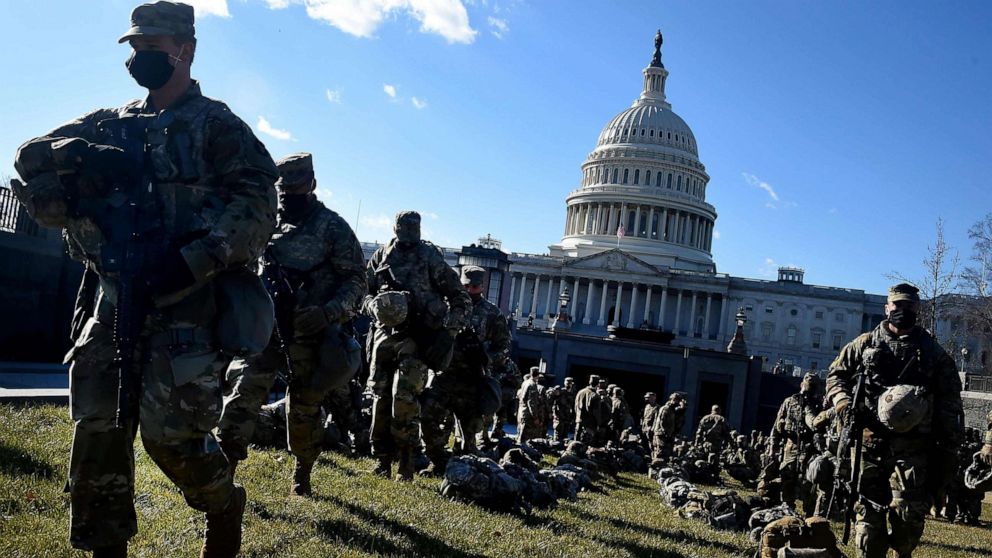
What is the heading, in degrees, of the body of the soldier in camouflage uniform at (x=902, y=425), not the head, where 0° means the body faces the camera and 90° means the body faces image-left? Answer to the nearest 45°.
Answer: approximately 0°

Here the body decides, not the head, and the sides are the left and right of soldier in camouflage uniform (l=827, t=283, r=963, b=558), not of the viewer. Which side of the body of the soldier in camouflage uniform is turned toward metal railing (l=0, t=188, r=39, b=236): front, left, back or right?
right

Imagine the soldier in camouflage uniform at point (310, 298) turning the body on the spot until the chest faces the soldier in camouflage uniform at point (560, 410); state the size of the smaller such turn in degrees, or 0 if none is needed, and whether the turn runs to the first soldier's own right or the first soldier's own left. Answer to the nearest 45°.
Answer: approximately 180°

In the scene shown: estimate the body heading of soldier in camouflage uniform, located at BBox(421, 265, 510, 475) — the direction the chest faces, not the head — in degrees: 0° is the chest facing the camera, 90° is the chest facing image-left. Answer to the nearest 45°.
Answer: approximately 45°

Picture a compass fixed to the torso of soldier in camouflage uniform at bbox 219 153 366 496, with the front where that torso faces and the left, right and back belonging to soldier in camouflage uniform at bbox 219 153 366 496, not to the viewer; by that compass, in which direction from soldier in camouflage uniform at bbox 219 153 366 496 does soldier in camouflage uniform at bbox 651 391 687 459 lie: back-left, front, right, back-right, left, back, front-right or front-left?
back

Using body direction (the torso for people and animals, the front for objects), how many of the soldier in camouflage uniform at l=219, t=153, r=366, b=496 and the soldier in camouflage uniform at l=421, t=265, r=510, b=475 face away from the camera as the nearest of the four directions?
0

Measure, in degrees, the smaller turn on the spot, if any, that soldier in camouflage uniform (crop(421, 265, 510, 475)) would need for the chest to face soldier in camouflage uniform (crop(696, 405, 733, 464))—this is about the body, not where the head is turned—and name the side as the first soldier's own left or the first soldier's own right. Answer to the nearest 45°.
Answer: approximately 180°
